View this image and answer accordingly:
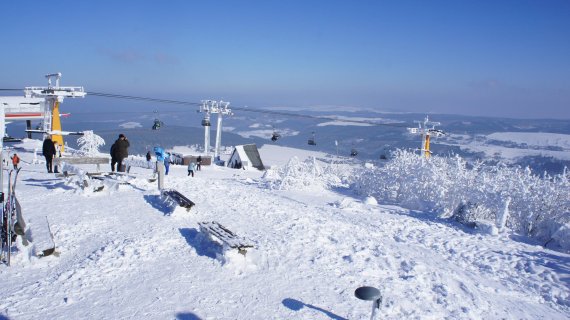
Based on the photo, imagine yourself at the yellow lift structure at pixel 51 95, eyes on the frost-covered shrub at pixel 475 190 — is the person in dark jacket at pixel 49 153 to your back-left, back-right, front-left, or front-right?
front-right

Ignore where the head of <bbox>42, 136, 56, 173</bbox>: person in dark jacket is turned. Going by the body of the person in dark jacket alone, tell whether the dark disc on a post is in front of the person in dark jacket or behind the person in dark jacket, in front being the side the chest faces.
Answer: behind

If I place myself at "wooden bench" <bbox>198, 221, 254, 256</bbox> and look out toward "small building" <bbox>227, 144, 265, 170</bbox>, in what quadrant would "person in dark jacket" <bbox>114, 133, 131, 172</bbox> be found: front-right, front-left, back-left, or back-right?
front-left

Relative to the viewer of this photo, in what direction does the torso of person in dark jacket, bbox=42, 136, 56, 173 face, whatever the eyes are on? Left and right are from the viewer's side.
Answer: facing away from the viewer

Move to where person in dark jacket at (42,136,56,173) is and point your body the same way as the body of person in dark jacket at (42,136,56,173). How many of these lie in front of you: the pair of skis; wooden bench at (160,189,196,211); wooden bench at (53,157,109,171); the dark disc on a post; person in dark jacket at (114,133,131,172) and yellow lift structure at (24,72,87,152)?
1

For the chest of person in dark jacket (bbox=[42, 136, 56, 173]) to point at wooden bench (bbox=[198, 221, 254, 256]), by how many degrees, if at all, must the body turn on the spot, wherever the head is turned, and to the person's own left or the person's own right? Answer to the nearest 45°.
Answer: approximately 180°

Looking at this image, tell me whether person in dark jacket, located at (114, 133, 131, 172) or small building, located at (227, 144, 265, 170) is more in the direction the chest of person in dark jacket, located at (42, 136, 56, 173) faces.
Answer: the small building

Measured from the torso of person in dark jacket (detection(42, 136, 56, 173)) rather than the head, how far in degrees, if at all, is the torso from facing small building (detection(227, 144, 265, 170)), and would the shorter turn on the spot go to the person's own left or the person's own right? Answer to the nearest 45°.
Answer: approximately 45° to the person's own right

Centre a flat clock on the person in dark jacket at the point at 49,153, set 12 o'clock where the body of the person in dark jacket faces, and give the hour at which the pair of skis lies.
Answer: The pair of skis is roughly at 6 o'clock from the person in dark jacket.

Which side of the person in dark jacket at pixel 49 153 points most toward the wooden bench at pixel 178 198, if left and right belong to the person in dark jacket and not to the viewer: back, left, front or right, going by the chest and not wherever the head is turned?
back

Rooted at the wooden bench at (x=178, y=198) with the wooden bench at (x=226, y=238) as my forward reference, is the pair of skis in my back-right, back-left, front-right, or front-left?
front-right

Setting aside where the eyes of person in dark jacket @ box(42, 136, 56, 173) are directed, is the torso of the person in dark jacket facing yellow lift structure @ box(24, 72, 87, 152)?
yes
